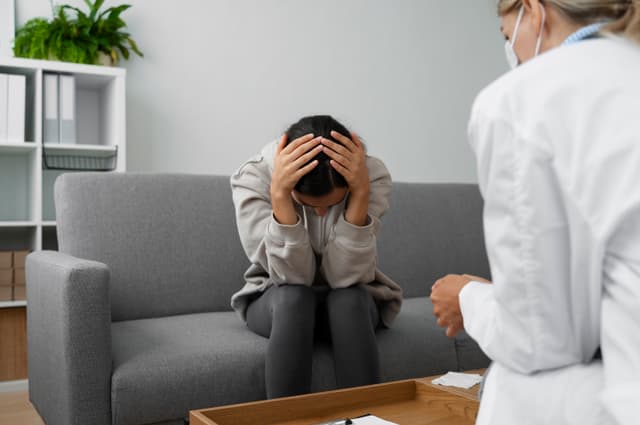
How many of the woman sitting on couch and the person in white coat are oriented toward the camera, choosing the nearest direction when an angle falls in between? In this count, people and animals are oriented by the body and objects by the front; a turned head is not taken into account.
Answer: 1

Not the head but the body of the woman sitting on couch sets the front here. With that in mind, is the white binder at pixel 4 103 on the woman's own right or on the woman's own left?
on the woman's own right

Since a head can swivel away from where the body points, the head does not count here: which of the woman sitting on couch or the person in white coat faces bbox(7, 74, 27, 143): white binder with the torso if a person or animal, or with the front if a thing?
the person in white coat

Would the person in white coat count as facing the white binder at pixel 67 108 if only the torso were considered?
yes

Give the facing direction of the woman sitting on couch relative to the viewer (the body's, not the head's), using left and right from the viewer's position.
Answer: facing the viewer

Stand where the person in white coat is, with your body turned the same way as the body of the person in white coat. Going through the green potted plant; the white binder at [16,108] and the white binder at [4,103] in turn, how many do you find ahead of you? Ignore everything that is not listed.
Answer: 3

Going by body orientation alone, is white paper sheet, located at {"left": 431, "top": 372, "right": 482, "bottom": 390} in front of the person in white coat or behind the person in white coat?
in front

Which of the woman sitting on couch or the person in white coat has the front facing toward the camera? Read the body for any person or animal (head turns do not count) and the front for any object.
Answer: the woman sitting on couch

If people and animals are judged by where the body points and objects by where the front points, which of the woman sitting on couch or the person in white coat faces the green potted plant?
the person in white coat

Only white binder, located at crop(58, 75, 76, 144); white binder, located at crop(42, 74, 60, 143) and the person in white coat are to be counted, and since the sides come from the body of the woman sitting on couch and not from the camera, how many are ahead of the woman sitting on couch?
1

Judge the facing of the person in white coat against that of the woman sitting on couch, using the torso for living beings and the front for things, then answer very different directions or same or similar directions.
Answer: very different directions

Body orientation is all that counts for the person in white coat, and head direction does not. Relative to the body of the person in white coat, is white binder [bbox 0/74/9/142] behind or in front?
in front

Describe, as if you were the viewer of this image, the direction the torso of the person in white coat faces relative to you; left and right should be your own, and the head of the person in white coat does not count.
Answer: facing away from the viewer and to the left of the viewer

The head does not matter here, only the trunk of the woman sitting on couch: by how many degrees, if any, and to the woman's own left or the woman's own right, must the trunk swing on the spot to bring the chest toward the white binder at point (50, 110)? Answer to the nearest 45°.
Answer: approximately 135° to the woman's own right

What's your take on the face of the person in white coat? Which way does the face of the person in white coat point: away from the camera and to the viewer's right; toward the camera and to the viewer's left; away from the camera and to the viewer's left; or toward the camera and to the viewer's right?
away from the camera and to the viewer's left
